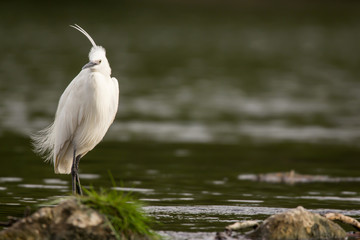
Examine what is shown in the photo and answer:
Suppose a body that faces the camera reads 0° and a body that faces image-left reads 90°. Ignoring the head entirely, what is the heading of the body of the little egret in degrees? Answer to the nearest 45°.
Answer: approximately 315°

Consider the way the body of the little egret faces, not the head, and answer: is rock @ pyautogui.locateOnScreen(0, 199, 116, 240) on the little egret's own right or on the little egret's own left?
on the little egret's own right
